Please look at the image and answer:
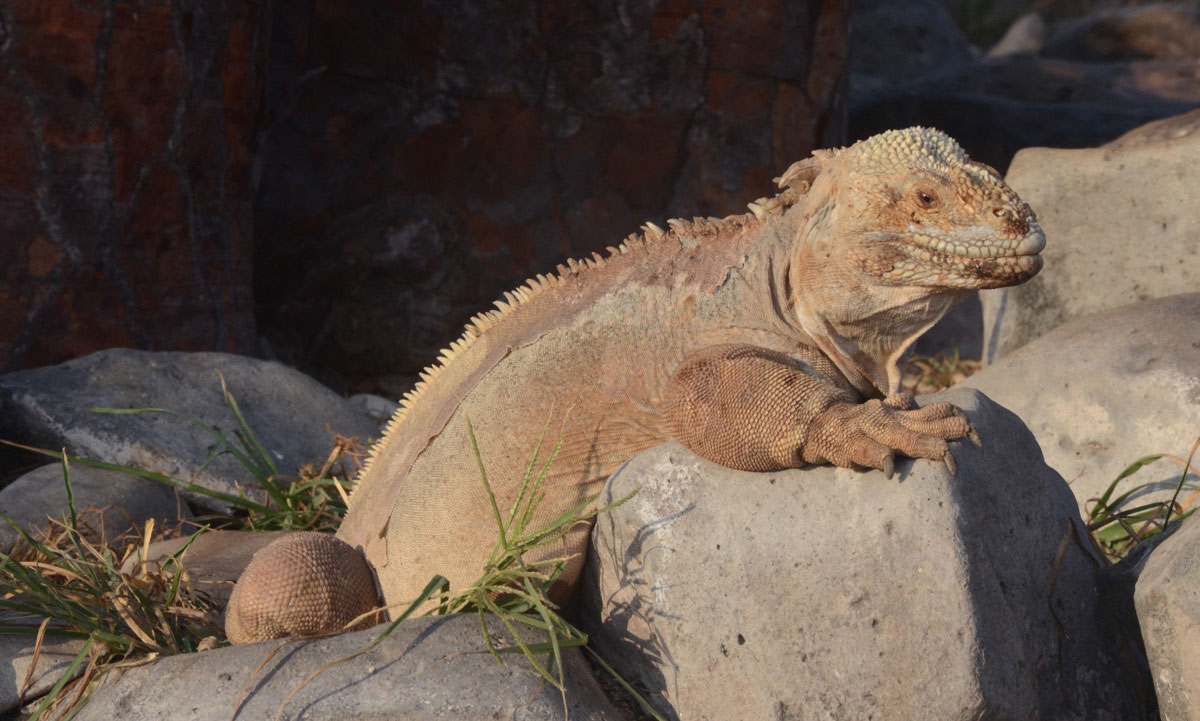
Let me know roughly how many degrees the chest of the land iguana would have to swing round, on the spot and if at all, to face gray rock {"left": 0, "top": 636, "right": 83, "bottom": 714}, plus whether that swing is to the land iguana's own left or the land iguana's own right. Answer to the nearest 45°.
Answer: approximately 180°

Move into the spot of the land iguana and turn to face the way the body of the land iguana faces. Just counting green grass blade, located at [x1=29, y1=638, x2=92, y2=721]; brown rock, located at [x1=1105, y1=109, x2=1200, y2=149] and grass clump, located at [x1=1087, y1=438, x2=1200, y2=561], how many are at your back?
1

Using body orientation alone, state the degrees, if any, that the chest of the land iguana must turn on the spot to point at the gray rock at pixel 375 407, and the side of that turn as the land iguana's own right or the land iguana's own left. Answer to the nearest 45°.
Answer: approximately 135° to the land iguana's own left

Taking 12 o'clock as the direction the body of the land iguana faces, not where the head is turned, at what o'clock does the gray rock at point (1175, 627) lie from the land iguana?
The gray rock is roughly at 1 o'clock from the land iguana.

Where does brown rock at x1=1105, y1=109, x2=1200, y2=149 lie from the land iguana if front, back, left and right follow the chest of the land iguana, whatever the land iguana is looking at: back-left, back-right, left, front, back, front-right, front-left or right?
front-left

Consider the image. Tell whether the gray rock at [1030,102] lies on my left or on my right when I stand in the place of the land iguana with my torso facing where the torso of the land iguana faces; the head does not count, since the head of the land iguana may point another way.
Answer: on my left

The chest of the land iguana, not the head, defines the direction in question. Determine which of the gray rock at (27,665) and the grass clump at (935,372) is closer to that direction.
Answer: the grass clump

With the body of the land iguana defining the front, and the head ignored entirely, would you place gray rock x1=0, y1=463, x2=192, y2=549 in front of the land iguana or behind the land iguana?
behind

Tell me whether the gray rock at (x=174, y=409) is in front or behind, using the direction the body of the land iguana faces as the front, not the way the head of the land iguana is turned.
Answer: behind

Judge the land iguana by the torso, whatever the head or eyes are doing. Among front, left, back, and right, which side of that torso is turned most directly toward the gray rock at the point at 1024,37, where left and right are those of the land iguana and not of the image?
left

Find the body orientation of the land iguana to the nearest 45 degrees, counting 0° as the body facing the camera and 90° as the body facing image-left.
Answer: approximately 270°

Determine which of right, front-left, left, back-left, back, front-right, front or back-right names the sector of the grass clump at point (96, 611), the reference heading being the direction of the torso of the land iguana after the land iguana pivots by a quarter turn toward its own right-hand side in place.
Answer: right
